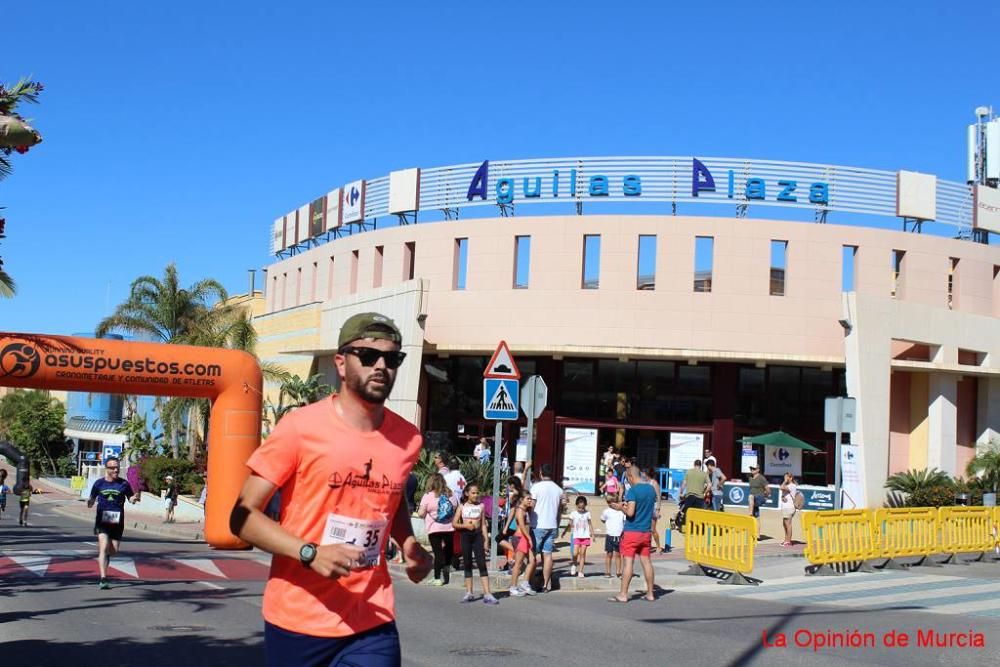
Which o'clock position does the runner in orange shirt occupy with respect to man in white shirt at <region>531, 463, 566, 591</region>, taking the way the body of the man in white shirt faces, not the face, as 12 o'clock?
The runner in orange shirt is roughly at 6 o'clock from the man in white shirt.

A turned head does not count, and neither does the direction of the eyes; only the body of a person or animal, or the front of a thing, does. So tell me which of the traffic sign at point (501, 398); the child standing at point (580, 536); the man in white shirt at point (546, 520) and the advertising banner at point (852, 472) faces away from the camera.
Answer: the man in white shirt

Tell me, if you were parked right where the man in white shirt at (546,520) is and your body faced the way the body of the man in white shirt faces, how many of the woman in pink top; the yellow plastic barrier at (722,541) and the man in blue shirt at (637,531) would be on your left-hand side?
1

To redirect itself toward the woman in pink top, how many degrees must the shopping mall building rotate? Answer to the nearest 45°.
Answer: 0° — it already faces them

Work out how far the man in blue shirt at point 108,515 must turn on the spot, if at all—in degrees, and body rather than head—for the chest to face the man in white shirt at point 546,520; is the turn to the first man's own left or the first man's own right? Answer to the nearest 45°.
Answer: approximately 90° to the first man's own left

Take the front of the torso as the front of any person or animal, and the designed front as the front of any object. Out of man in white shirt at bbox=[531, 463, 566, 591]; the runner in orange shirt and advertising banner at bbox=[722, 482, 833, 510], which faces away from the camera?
the man in white shirt

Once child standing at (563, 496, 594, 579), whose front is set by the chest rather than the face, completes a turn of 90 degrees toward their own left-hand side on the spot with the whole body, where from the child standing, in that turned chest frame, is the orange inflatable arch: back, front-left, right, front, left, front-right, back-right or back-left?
back

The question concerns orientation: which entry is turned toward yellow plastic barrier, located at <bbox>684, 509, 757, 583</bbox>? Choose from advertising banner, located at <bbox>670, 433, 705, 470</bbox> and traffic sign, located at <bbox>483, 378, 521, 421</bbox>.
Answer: the advertising banner
